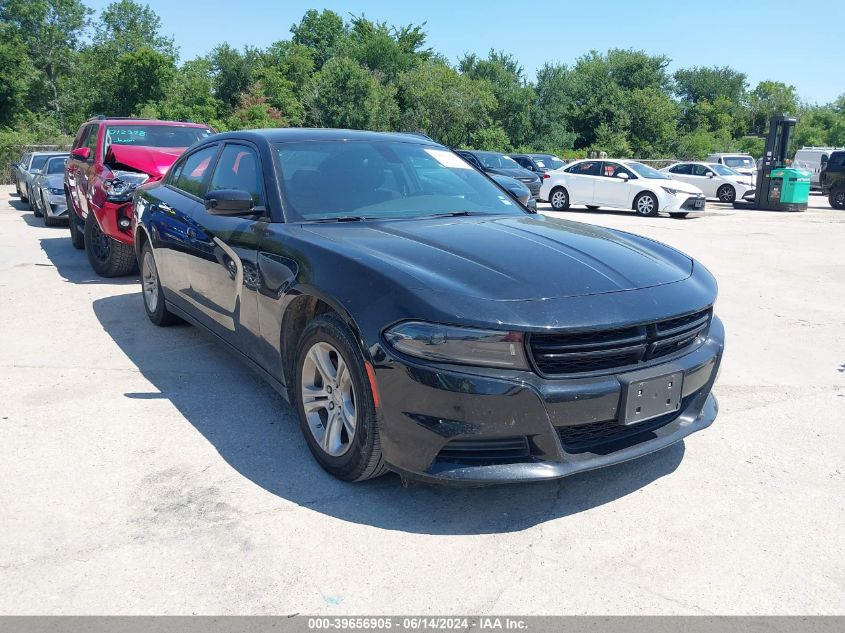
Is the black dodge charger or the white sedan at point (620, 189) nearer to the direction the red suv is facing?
the black dodge charger

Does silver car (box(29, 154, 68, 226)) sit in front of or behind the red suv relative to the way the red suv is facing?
behind

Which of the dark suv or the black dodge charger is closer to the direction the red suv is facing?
the black dodge charger

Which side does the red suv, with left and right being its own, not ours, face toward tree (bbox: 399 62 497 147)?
left

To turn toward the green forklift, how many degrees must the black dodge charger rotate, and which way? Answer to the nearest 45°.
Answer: approximately 90° to its left

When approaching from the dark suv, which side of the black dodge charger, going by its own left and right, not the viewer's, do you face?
left

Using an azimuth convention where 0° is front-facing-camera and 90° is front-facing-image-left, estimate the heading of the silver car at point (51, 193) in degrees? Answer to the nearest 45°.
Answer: approximately 315°

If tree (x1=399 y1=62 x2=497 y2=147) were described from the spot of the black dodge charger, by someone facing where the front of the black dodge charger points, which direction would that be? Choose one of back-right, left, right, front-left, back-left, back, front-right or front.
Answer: back-left

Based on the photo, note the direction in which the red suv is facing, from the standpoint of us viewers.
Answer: facing the viewer and to the right of the viewer

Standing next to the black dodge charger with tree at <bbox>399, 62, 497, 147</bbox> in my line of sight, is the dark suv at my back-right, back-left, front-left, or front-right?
front-right

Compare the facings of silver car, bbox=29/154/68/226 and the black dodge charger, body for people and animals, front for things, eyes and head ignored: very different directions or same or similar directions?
same or similar directions

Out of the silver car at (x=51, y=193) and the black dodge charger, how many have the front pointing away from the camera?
0

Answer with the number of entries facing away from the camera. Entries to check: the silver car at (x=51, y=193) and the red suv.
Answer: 0

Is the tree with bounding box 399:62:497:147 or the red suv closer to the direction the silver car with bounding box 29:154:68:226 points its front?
the red suv
